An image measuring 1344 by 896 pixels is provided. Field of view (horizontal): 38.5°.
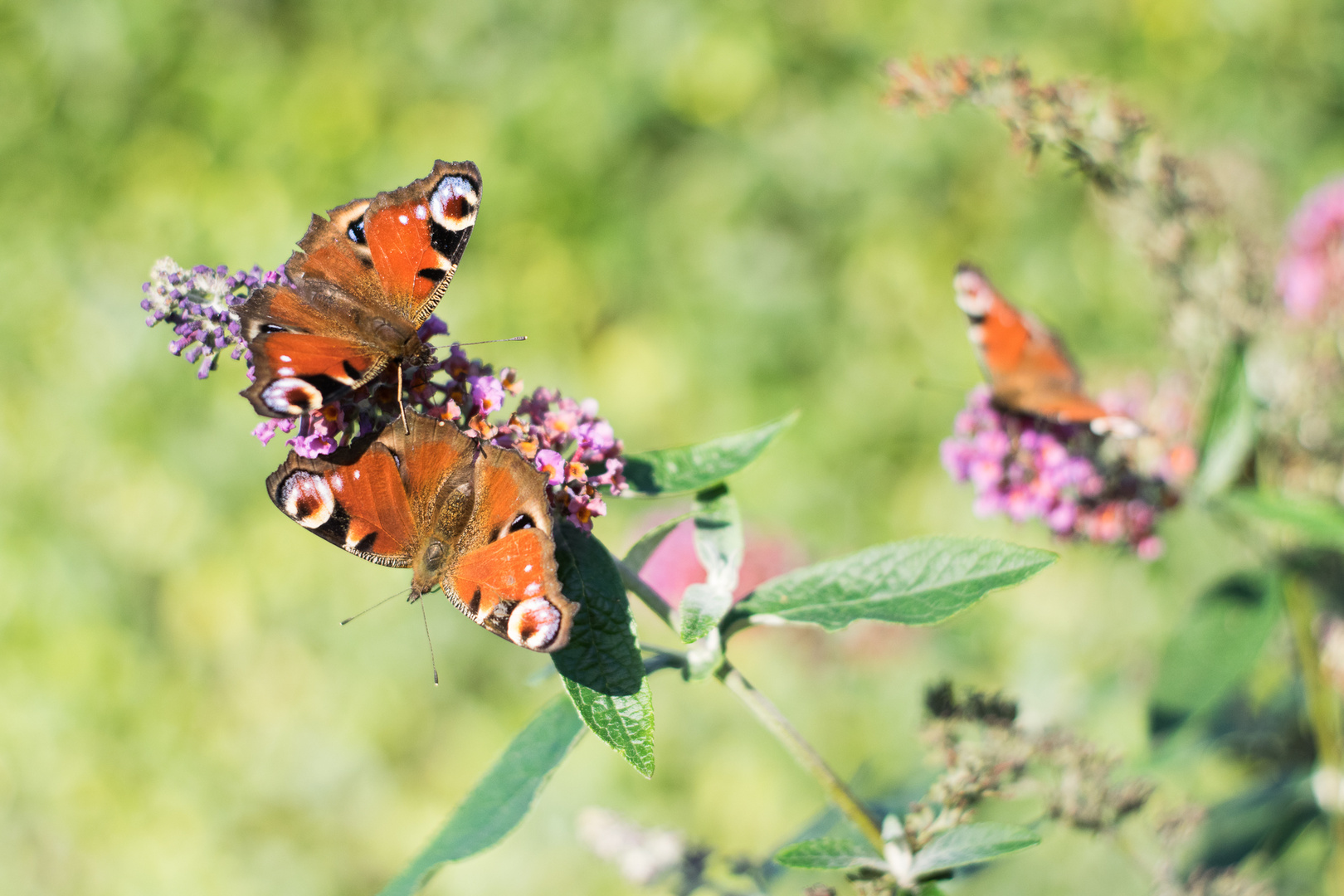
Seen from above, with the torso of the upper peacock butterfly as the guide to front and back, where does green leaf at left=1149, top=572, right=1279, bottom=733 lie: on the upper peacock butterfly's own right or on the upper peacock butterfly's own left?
on the upper peacock butterfly's own left

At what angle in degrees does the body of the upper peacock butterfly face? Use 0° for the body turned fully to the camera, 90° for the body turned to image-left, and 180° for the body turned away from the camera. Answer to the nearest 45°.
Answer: approximately 315°
